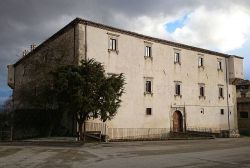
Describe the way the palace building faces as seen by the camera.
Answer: facing the viewer and to the right of the viewer
